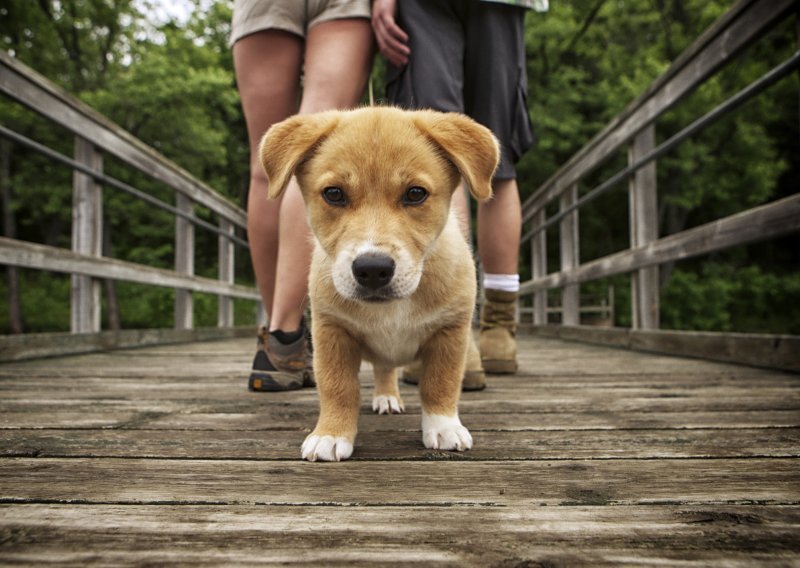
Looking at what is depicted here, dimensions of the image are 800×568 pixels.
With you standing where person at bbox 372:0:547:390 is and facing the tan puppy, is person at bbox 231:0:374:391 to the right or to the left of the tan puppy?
right

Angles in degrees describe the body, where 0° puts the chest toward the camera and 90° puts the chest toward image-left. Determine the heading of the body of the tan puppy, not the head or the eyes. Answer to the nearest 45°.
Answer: approximately 0°

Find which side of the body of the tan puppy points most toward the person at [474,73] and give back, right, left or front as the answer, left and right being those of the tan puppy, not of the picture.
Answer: back

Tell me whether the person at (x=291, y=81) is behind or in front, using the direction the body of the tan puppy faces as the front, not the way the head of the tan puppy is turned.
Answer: behind

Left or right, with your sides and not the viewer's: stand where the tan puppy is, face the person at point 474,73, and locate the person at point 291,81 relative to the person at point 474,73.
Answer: left
